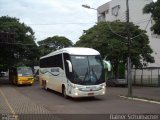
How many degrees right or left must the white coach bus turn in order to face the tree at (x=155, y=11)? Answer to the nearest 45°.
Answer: approximately 90° to its left

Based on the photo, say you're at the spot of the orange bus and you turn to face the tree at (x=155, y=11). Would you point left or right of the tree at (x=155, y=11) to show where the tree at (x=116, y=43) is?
left

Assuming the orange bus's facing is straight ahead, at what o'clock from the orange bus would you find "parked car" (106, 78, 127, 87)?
The parked car is roughly at 11 o'clock from the orange bus.

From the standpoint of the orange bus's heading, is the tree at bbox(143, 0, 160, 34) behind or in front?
in front

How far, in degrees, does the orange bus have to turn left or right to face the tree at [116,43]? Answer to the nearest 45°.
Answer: approximately 45° to its left

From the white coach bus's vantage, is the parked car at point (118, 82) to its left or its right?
on its left

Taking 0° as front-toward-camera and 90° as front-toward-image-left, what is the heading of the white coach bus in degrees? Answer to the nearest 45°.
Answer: approximately 315°

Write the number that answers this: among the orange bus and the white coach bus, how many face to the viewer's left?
0

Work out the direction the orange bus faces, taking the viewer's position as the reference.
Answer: facing the viewer and to the right of the viewer

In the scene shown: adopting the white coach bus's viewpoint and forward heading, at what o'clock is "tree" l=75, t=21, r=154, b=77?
The tree is roughly at 8 o'clock from the white coach bus.
